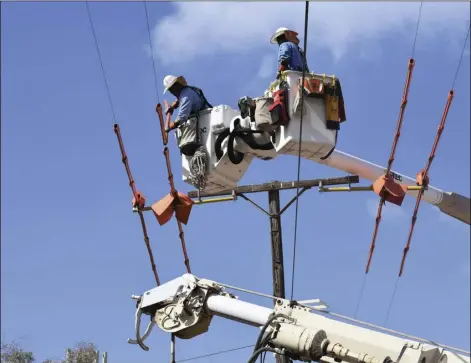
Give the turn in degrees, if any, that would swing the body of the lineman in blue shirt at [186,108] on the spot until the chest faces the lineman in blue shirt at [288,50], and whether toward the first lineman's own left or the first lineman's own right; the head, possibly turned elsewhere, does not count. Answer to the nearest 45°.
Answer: approximately 135° to the first lineman's own left

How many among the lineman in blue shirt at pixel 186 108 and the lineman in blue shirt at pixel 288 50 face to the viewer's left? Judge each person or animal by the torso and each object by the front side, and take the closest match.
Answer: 2

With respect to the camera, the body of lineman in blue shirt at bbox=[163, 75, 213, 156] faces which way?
to the viewer's left

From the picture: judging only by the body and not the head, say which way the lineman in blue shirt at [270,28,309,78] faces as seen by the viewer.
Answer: to the viewer's left

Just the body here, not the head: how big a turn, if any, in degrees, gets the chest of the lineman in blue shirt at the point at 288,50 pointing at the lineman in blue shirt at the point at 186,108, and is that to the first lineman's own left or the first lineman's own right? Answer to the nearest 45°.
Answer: approximately 45° to the first lineman's own right
